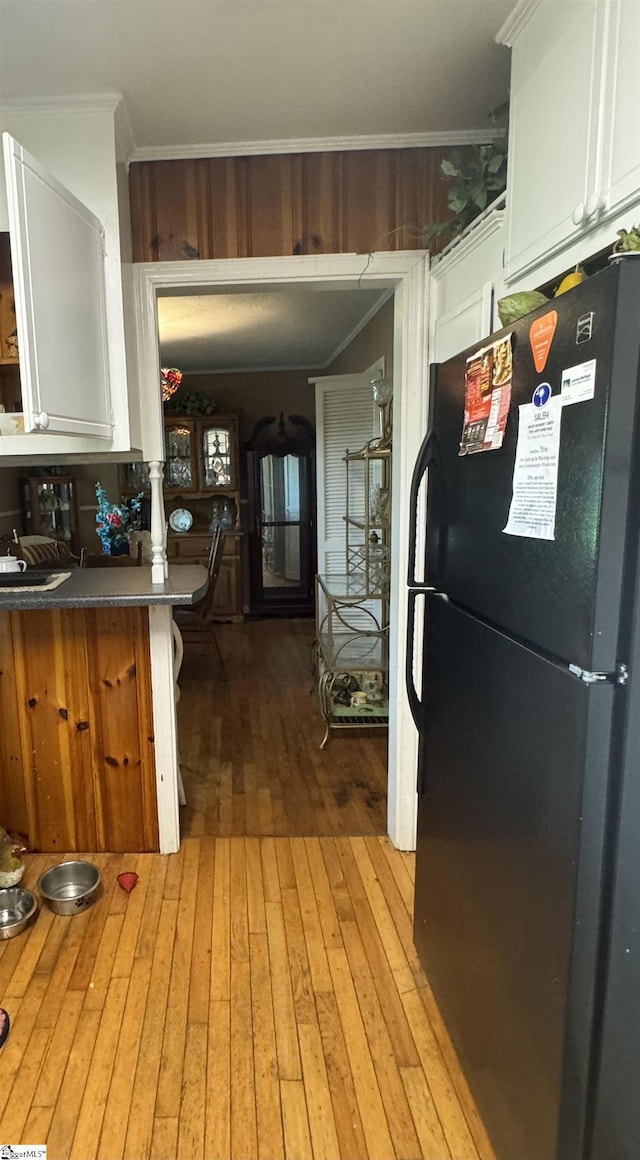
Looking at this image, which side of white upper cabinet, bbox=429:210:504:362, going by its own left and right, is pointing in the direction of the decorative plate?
right

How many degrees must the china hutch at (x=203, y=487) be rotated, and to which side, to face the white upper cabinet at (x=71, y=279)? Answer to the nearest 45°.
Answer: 0° — it already faces it

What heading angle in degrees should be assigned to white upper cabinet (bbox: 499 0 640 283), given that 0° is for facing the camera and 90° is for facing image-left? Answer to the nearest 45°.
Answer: approximately 45°

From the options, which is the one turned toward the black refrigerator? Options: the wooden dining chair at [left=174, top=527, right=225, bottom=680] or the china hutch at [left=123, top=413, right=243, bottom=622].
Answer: the china hutch

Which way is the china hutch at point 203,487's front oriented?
toward the camera

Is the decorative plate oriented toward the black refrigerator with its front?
yes

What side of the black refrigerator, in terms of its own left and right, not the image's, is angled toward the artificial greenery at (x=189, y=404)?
right

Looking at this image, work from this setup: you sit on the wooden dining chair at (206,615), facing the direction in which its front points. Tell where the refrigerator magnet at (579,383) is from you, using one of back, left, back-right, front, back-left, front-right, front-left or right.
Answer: left

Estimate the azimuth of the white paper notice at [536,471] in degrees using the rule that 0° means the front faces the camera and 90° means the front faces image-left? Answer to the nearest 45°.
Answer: approximately 45°

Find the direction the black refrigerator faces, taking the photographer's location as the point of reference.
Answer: facing the viewer and to the left of the viewer

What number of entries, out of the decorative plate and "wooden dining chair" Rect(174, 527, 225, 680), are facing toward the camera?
1

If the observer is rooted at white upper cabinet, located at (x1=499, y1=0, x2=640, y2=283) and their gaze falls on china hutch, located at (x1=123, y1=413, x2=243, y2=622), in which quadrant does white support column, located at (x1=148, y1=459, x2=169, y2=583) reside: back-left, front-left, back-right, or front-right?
front-left

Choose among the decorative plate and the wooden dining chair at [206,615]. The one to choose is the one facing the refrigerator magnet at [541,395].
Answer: the decorative plate

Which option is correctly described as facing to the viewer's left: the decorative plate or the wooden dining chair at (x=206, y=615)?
the wooden dining chair
